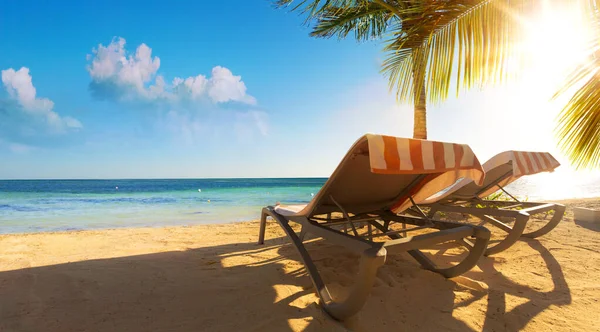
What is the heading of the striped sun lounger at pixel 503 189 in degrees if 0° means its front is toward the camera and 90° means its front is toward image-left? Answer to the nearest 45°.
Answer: approximately 135°

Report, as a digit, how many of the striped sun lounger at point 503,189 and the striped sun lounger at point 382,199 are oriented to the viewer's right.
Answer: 0

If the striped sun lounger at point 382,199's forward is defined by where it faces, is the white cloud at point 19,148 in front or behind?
in front

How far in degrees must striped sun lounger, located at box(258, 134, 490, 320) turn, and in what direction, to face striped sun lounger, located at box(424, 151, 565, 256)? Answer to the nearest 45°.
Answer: approximately 90° to its right

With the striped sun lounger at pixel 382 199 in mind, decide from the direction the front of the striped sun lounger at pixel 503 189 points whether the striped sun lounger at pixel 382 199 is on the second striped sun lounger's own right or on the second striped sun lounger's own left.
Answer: on the second striped sun lounger's own left
